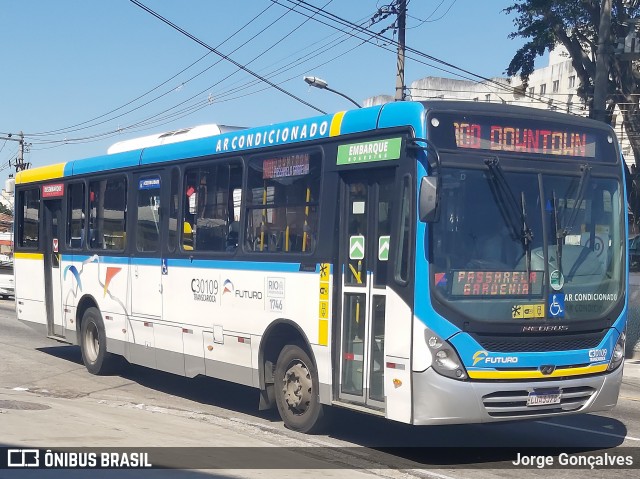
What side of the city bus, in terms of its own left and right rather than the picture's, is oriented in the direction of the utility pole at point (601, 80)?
left

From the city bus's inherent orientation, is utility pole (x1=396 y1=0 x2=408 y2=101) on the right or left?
on its left

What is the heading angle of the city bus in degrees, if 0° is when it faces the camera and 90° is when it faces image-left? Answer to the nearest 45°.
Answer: approximately 315°

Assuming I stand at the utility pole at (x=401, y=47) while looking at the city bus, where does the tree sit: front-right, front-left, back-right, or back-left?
front-left
